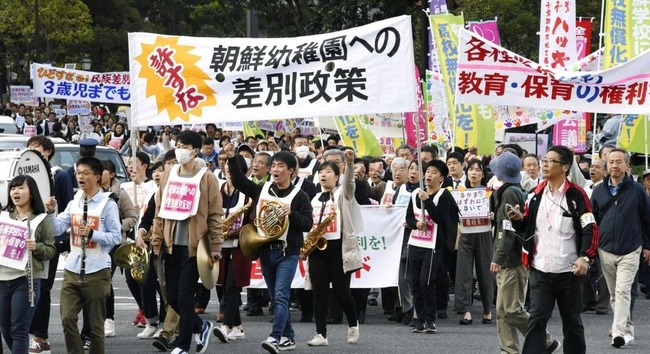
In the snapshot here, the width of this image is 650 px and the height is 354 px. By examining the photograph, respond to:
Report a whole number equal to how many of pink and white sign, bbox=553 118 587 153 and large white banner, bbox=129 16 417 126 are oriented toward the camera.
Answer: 2

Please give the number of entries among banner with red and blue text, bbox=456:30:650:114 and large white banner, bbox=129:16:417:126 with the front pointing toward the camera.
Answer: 2

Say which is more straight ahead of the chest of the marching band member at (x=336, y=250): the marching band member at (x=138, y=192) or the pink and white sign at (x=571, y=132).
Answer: the marching band member

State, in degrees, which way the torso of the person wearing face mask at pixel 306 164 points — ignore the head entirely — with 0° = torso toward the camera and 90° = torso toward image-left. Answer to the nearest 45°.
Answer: approximately 45°

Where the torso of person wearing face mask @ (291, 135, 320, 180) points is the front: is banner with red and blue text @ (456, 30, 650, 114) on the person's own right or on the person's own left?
on the person's own left

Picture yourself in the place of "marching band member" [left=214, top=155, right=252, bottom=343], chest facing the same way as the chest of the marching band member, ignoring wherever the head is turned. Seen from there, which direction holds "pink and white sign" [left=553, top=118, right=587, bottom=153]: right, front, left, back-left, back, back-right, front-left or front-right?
back

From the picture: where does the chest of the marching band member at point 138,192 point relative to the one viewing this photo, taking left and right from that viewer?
facing the viewer and to the left of the viewer

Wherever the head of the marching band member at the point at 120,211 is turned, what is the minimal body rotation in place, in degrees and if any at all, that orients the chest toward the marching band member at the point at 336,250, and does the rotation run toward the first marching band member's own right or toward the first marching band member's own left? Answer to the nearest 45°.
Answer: approximately 135° to the first marching band member's own left

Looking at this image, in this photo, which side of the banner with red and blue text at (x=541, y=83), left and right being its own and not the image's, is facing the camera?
front

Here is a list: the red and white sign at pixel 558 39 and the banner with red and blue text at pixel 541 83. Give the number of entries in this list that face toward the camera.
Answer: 2

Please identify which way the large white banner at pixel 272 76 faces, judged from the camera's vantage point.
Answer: facing the viewer

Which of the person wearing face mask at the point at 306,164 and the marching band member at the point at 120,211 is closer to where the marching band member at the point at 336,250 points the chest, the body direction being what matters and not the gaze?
the marching band member

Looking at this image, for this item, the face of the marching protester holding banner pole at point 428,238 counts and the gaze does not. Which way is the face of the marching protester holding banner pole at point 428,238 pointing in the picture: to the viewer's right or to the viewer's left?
to the viewer's left
